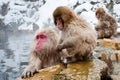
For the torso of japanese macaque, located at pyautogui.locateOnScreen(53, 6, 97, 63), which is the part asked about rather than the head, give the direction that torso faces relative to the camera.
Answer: to the viewer's left

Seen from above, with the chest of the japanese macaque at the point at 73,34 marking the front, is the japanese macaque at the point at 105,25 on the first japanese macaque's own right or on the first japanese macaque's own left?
on the first japanese macaque's own right

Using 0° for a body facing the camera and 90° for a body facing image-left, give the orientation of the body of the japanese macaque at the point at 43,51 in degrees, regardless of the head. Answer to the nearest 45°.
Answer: approximately 45°

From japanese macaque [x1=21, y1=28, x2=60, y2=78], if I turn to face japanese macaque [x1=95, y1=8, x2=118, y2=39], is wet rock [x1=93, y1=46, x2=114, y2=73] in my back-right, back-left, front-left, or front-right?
front-right
